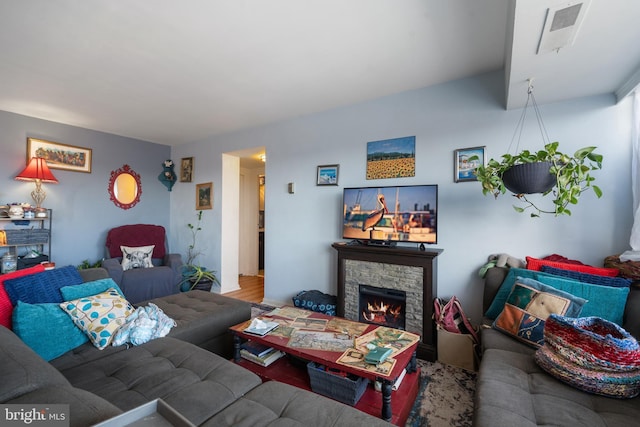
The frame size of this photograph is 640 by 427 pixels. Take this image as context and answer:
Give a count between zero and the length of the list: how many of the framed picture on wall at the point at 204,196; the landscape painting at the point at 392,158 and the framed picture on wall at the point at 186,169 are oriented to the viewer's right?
0

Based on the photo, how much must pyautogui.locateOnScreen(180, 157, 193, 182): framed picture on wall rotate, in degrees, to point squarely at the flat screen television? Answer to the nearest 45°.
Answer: approximately 90° to its left

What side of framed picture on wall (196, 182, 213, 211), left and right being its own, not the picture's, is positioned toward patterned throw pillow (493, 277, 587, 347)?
left

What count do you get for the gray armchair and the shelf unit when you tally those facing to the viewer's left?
0

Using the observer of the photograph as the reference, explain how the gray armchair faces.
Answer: facing the viewer and to the right of the viewer

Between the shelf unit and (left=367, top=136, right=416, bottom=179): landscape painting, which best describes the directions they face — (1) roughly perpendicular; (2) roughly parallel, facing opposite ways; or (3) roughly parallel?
roughly perpendicular

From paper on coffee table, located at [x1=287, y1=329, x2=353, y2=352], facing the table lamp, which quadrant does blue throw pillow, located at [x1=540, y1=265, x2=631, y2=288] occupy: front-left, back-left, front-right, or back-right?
back-right

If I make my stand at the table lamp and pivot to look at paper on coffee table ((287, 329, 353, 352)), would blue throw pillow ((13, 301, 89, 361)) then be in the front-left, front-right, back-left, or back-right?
front-right

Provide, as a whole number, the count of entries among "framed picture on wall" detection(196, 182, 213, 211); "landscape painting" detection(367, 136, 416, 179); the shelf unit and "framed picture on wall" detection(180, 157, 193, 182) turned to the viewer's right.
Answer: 0

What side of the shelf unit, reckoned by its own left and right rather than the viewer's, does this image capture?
front

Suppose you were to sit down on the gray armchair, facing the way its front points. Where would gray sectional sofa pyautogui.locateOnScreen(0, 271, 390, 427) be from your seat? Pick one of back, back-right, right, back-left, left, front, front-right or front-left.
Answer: front-right

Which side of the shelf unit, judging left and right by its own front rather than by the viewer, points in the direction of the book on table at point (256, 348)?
front

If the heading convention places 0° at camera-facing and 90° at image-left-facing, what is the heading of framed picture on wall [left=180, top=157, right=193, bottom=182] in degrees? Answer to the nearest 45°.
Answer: approximately 45°

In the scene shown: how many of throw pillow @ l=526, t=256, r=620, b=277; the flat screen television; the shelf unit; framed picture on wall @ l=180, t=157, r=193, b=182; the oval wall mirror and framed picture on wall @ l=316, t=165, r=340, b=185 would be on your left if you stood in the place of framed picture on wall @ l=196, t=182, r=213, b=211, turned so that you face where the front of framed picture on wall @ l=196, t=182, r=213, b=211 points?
3
